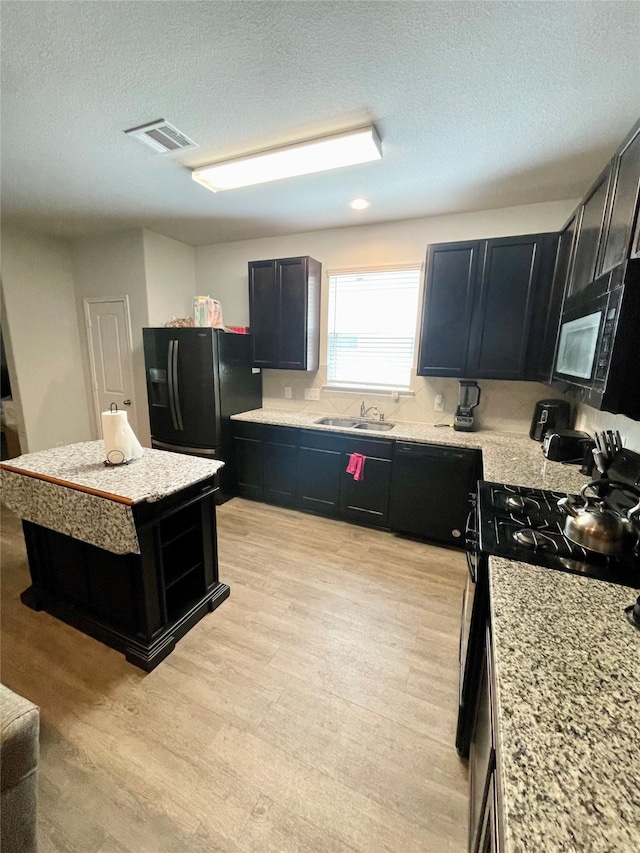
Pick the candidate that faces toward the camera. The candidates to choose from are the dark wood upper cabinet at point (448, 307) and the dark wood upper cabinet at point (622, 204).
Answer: the dark wood upper cabinet at point (448, 307)

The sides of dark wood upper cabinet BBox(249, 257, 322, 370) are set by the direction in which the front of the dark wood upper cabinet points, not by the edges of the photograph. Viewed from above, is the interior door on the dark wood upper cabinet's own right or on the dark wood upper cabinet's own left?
on the dark wood upper cabinet's own right

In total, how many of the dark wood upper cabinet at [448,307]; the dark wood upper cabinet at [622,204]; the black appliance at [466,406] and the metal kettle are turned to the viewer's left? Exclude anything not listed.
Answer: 2

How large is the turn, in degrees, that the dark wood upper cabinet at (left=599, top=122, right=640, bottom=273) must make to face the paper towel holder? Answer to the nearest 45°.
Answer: approximately 45° to its left

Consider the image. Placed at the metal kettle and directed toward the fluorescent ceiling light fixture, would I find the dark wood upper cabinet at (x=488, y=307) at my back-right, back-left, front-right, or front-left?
front-right

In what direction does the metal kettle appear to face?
to the viewer's left

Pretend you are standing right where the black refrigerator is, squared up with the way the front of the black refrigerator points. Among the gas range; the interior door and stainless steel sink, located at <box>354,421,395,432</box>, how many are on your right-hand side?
1

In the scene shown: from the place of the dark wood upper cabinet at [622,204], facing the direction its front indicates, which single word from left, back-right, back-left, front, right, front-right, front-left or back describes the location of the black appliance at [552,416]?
right

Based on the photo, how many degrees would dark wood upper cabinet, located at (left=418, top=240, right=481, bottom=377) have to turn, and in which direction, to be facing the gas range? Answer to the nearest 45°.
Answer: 0° — it already faces it

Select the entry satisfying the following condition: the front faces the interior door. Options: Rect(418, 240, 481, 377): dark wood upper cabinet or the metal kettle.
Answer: the metal kettle

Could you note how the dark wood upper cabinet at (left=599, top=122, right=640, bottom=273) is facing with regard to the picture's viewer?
facing to the left of the viewer

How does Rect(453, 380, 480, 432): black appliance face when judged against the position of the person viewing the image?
facing the viewer

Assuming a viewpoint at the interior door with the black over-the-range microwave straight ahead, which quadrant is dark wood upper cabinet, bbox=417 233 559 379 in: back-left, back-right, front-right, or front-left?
front-left

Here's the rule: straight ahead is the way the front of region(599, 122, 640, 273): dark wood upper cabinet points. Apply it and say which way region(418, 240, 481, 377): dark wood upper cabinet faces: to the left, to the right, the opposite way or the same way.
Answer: to the left

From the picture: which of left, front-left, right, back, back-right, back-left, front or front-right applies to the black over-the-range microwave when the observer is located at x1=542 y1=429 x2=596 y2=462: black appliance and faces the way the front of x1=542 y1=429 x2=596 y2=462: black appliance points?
front-left

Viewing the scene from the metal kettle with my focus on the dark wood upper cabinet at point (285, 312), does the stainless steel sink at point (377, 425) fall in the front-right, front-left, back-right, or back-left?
front-right

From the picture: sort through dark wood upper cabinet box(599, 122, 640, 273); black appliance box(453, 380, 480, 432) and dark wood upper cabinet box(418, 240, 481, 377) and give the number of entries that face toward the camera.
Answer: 2

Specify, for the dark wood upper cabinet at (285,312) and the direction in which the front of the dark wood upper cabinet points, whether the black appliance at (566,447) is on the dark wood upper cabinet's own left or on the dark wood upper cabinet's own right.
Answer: on the dark wood upper cabinet's own left

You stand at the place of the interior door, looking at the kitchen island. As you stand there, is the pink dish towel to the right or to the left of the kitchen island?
left

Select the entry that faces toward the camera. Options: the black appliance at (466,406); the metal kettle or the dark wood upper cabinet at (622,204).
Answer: the black appliance

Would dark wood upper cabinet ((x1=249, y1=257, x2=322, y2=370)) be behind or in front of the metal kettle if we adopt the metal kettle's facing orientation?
in front

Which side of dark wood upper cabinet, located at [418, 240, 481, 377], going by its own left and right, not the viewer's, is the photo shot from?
front
